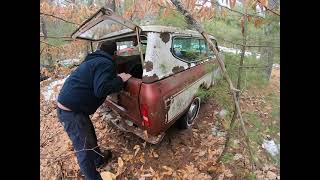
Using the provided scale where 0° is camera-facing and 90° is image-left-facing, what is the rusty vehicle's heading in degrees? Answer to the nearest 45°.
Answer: approximately 225°

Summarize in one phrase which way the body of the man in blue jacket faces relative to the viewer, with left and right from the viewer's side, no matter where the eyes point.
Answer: facing away from the viewer and to the right of the viewer
